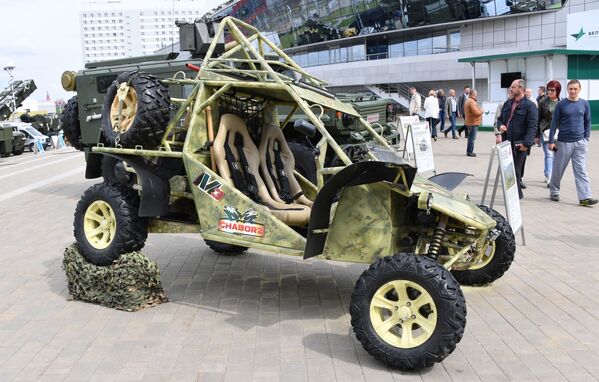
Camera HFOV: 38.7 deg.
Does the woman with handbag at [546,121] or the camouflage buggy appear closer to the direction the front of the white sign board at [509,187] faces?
the camouflage buggy

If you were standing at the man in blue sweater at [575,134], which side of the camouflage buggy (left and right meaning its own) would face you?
left

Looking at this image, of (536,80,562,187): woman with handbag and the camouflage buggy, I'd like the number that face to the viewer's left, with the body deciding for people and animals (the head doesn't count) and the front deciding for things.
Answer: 0

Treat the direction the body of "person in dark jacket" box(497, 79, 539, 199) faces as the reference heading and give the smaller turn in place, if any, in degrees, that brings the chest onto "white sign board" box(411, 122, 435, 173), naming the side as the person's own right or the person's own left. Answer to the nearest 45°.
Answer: approximately 90° to the person's own right

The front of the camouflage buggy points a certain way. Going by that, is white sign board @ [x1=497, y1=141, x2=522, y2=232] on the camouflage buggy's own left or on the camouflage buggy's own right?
on the camouflage buggy's own left

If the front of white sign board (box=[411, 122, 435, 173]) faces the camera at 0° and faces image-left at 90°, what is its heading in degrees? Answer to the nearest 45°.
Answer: approximately 315°

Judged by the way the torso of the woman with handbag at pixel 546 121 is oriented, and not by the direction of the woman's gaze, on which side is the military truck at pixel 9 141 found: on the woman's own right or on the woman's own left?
on the woman's own right

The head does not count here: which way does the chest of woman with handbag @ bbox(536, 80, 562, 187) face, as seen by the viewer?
toward the camera

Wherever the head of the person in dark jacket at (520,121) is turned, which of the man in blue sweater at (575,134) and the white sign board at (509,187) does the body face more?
the white sign board

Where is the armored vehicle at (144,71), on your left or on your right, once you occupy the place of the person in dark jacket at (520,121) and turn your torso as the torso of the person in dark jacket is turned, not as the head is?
on your right

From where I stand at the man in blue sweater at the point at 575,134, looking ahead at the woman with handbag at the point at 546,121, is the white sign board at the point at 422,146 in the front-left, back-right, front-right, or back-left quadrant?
front-left

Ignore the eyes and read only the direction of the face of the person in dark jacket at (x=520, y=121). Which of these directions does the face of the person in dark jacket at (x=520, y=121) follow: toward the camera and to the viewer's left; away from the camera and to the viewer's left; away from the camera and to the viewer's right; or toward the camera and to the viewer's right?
toward the camera and to the viewer's left

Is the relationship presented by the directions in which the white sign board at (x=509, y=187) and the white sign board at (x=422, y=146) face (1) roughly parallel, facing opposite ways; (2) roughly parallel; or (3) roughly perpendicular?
roughly parallel

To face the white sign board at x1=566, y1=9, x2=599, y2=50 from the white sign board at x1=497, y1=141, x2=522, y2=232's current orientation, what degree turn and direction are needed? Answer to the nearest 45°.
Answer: approximately 135° to its left

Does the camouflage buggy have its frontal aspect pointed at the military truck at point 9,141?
no
